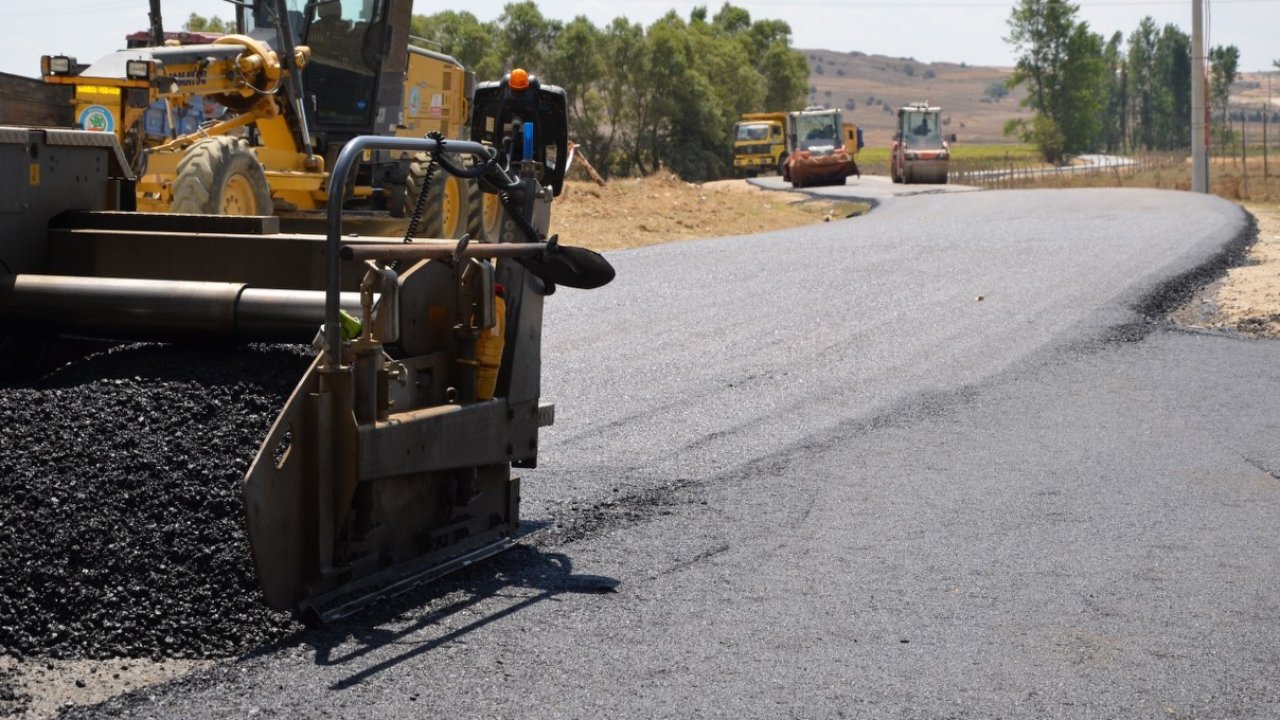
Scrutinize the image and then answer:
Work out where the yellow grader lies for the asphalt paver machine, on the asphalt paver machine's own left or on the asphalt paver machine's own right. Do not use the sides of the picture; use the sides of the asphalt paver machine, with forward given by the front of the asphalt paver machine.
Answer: on the asphalt paver machine's own right

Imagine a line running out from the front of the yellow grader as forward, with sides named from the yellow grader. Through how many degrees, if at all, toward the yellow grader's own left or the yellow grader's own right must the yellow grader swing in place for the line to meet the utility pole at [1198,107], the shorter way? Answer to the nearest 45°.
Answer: approximately 180°

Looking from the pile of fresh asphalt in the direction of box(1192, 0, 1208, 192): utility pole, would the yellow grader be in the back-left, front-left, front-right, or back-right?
front-left

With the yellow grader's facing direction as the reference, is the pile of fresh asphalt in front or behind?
in front

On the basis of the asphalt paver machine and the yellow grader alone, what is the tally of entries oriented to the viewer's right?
0

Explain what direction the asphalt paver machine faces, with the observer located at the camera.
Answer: facing the viewer and to the left of the viewer

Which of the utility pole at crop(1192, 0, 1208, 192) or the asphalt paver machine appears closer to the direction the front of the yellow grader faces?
the asphalt paver machine

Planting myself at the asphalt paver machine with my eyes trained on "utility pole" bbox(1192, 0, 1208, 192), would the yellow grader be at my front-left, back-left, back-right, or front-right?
front-left

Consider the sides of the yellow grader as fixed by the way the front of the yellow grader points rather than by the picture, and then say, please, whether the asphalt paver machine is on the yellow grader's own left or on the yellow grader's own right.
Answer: on the yellow grader's own left

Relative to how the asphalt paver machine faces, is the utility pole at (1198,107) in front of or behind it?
behind
